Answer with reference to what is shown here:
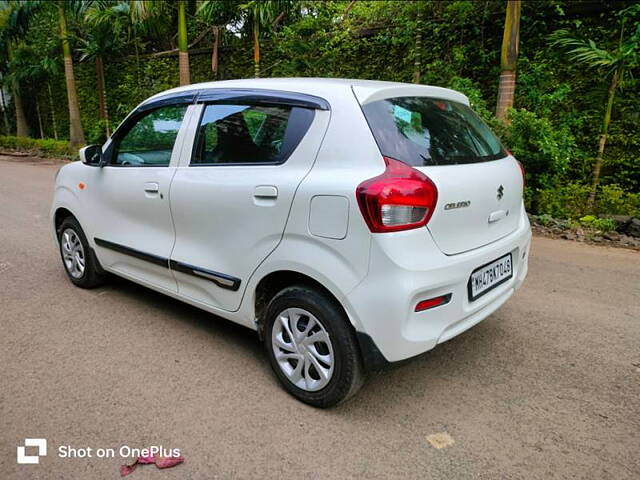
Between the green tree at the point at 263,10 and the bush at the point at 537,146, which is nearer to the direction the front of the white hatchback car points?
the green tree

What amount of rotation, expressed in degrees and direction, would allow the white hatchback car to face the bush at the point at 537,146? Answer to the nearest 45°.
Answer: approximately 90° to its right

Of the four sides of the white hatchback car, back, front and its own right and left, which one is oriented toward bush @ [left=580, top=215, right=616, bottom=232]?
right

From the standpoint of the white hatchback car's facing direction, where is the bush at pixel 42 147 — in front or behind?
in front

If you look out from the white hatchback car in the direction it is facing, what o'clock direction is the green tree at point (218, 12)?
The green tree is roughly at 1 o'clock from the white hatchback car.

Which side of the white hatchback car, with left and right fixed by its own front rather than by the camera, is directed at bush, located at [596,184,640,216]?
right

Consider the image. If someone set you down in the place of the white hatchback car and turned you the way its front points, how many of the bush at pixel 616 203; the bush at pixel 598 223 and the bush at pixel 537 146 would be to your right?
3

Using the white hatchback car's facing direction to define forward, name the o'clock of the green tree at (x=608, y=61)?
The green tree is roughly at 3 o'clock from the white hatchback car.

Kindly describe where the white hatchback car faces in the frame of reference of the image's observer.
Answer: facing away from the viewer and to the left of the viewer

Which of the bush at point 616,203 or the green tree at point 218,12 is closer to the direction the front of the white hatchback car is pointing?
the green tree

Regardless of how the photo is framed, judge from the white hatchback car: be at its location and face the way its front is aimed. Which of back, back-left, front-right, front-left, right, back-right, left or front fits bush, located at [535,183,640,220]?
right
